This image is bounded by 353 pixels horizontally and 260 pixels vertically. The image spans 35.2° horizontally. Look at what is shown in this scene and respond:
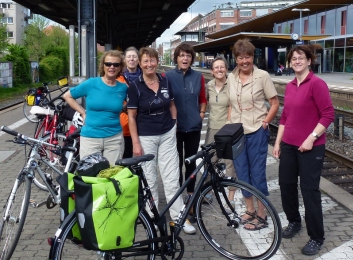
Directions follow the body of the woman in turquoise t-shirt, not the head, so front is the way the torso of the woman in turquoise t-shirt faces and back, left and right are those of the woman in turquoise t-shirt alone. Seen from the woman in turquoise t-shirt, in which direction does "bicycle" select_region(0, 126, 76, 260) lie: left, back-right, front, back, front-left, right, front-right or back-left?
front-right

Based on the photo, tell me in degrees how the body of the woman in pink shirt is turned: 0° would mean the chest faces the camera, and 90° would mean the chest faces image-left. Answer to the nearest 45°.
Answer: approximately 45°

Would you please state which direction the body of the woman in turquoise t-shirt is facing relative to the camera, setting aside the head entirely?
toward the camera

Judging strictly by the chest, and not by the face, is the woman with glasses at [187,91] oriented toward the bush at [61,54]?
no

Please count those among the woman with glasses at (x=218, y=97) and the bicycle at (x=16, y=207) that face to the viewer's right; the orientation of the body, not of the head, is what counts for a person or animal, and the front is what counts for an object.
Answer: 0

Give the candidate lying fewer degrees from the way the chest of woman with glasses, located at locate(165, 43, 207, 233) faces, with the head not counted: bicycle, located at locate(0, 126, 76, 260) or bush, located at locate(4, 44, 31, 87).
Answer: the bicycle

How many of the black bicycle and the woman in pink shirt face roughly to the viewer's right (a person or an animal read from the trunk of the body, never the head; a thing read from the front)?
1

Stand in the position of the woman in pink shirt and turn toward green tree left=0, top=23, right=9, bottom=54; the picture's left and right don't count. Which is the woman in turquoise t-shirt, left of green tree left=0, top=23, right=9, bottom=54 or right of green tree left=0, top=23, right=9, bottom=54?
left

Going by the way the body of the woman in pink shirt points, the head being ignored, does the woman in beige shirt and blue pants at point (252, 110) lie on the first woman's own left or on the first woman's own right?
on the first woman's own right

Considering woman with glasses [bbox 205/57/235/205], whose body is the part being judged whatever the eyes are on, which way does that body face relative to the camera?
toward the camera

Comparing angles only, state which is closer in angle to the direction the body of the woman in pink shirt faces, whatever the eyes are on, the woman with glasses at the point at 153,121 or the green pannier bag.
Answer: the green pannier bag

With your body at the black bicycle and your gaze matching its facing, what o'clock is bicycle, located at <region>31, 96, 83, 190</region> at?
The bicycle is roughly at 8 o'clock from the black bicycle.

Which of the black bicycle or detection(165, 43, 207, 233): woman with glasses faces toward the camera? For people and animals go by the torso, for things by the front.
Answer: the woman with glasses

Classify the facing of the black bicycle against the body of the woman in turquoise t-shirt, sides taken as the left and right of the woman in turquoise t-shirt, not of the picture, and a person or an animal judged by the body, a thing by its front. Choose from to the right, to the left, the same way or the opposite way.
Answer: to the left

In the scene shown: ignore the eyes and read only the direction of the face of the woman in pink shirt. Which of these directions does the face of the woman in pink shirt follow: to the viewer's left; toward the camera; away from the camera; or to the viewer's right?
toward the camera

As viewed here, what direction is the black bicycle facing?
to the viewer's right

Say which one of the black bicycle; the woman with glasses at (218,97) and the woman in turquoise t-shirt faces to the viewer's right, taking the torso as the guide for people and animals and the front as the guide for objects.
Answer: the black bicycle

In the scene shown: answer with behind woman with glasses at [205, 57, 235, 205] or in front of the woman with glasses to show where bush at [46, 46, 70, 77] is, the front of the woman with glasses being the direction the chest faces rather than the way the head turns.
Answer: behind

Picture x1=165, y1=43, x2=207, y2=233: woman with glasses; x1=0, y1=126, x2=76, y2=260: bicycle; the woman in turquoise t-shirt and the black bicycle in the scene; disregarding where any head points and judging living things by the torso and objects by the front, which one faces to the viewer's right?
the black bicycle

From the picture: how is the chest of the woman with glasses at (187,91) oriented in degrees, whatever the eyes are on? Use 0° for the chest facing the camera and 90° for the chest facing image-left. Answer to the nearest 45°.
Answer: approximately 0°

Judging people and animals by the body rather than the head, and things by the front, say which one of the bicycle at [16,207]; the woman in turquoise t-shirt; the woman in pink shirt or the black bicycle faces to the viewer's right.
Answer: the black bicycle
